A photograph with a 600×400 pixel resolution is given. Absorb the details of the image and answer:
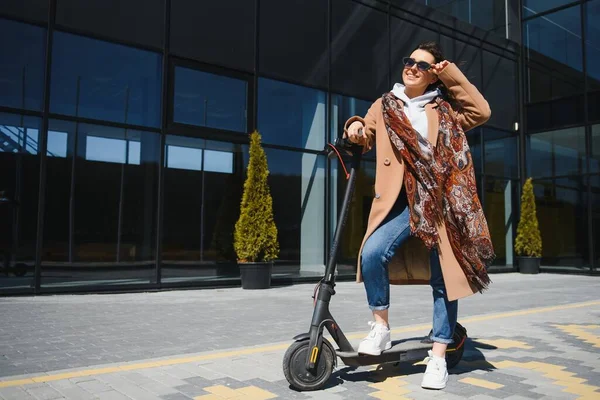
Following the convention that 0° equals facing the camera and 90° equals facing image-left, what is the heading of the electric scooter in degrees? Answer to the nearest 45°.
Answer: approximately 45°

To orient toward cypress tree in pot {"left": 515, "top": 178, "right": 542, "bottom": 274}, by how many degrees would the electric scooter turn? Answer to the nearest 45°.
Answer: approximately 135° to its right

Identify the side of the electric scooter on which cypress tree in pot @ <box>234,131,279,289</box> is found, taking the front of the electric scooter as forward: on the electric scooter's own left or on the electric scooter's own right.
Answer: on the electric scooter's own right

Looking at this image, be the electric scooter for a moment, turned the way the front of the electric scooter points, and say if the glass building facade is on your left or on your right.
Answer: on your right
